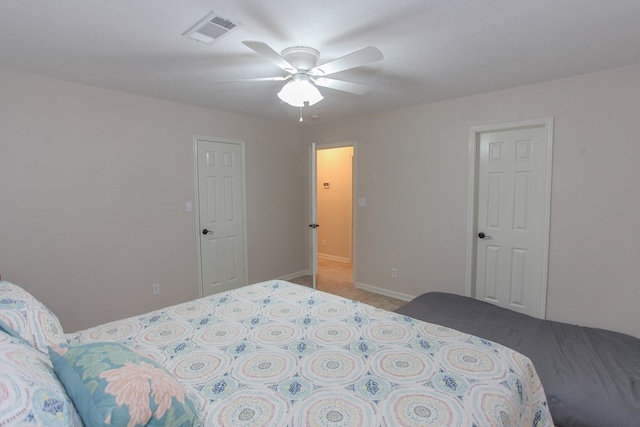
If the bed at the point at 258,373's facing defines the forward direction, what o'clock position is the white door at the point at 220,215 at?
The white door is roughly at 10 o'clock from the bed.

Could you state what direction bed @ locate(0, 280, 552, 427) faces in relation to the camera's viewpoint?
facing away from the viewer and to the right of the viewer

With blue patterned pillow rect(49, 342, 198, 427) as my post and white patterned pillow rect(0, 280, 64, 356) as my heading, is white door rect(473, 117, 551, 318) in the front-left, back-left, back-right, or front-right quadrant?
back-right

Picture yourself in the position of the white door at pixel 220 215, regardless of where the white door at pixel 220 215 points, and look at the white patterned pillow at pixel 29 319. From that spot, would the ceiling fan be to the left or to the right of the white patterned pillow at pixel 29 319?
left
